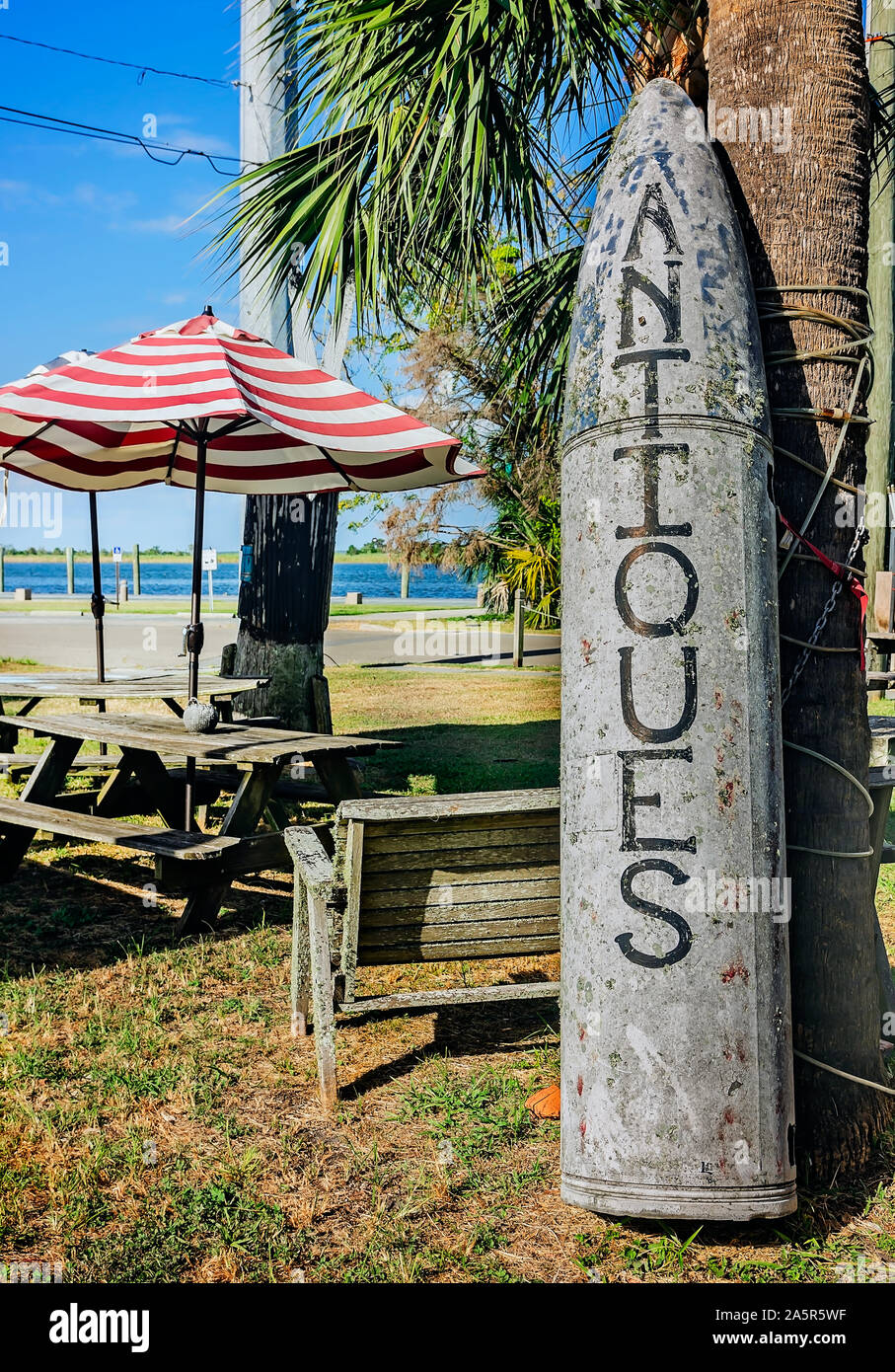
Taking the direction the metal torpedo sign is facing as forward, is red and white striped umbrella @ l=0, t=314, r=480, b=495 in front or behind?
behind

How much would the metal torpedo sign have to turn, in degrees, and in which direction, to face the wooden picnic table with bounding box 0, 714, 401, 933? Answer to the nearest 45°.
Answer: approximately 135° to its right

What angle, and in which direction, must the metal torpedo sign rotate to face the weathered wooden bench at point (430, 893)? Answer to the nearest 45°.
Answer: approximately 135° to its right

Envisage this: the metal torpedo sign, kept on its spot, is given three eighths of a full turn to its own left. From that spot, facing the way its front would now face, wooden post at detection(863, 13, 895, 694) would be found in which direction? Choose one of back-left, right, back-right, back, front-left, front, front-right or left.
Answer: front-left

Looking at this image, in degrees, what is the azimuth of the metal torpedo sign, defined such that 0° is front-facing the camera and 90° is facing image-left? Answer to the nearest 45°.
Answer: approximately 0°

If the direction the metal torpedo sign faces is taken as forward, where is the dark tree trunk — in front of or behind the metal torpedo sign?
behind
